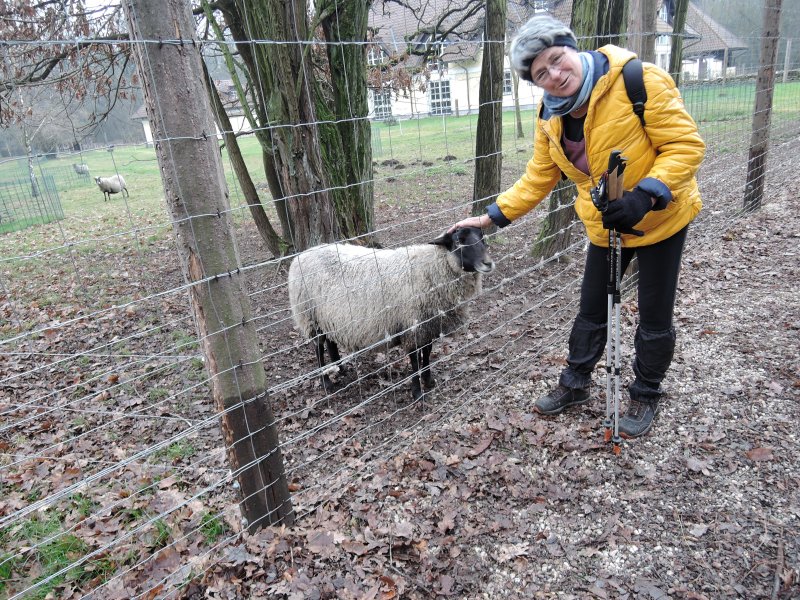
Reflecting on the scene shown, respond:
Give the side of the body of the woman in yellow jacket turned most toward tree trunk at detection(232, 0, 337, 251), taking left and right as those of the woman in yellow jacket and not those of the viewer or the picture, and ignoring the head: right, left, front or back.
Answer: right

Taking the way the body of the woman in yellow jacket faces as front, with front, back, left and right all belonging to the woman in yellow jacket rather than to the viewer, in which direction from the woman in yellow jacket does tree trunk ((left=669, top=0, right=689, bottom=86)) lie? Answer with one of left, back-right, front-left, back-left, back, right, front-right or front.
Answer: back-right

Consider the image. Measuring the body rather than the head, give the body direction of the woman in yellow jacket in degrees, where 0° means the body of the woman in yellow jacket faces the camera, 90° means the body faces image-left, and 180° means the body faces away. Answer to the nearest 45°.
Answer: approximately 45°

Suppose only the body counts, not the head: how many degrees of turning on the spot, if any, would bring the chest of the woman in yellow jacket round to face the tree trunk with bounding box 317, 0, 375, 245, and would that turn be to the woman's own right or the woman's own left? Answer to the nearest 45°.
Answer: approximately 90° to the woman's own right

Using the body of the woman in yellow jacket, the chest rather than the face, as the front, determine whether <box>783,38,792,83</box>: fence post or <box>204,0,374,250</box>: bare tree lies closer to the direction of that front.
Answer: the bare tree

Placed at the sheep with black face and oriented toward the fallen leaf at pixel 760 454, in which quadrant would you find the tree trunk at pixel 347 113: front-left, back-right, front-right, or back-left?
back-left

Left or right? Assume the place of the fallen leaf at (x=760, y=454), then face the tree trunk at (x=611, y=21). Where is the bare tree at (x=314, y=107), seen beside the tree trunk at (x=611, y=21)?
left

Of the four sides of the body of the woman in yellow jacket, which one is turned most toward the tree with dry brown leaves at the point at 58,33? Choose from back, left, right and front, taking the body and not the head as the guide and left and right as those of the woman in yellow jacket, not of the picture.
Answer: right

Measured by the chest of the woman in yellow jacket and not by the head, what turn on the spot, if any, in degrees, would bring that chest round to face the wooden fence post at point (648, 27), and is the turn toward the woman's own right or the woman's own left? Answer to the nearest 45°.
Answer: approximately 135° to the woman's own right

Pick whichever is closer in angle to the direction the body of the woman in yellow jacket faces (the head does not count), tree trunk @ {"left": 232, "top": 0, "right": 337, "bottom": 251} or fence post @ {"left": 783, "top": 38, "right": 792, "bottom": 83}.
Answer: the tree trunk
